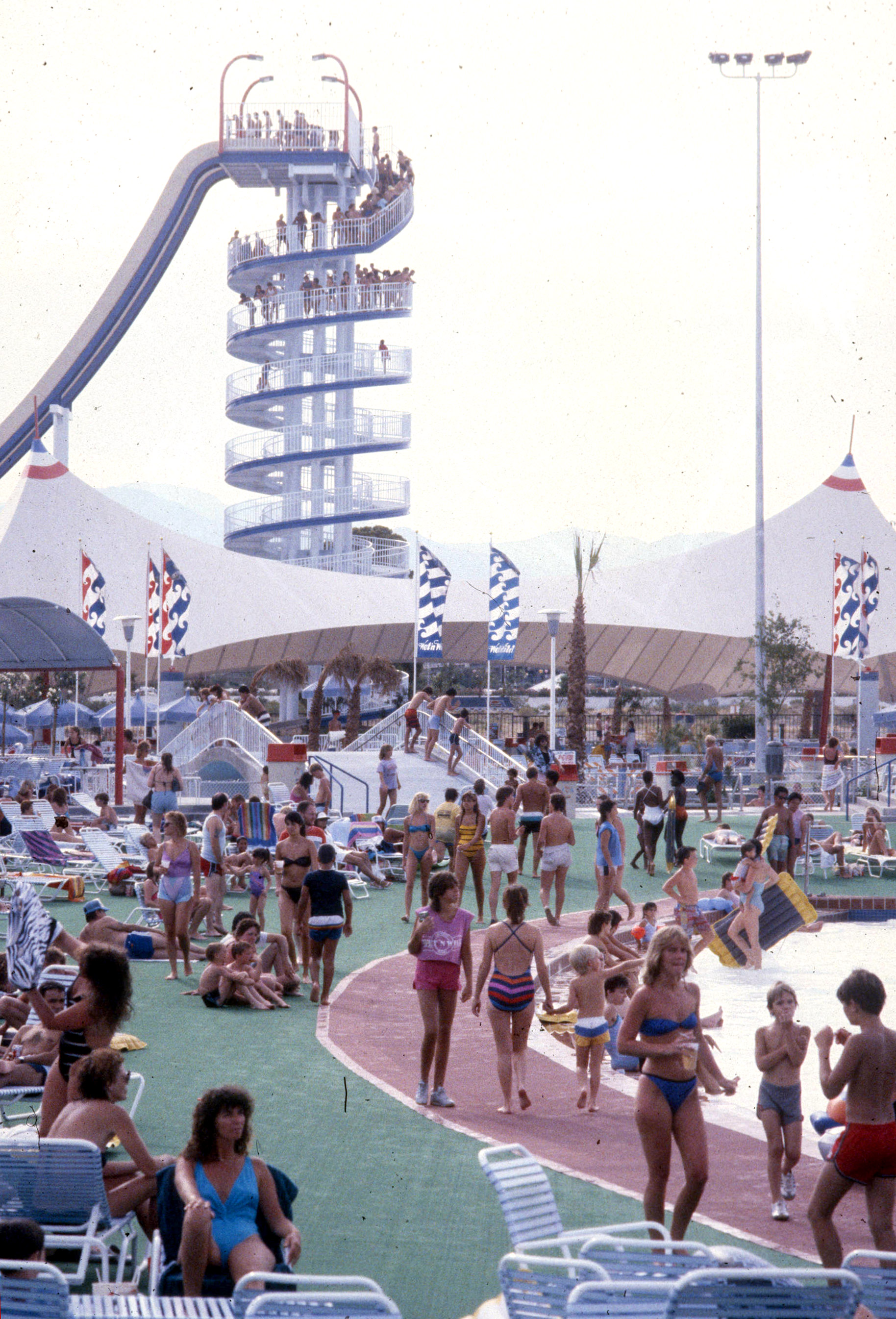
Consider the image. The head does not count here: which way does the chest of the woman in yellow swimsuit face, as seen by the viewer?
toward the camera

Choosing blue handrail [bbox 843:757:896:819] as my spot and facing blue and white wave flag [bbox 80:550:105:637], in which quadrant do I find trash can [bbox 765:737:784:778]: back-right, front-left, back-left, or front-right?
front-right

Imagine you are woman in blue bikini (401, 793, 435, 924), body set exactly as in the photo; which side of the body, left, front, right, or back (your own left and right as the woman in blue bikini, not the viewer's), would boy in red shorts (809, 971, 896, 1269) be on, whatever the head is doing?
front

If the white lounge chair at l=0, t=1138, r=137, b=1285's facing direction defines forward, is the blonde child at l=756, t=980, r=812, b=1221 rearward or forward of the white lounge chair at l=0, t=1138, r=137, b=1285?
forward

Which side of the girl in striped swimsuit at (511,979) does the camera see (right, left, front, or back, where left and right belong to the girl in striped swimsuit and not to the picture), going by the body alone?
back

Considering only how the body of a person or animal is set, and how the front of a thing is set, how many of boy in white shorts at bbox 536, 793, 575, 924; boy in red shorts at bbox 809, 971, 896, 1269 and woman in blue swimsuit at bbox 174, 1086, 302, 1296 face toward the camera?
1

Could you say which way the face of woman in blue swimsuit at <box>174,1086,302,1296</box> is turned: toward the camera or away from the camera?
toward the camera

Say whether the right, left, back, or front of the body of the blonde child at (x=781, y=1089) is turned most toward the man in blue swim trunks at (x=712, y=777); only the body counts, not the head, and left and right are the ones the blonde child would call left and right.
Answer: back

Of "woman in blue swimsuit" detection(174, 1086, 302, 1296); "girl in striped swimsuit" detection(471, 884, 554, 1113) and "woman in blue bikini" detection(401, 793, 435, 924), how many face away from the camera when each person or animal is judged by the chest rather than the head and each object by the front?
1

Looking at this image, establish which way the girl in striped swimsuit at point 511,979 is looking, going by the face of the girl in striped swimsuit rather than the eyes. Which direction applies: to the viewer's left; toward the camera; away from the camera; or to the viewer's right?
away from the camera

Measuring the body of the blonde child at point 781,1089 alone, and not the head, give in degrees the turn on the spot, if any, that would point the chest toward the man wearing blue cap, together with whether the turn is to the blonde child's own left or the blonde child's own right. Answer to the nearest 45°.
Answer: approximately 135° to the blonde child's own right

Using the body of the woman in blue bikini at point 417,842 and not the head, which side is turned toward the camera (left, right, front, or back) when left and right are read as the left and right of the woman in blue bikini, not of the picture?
front

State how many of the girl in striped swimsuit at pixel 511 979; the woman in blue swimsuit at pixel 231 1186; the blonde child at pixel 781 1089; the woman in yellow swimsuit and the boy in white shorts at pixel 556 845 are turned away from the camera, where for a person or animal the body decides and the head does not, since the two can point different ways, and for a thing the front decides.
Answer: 2

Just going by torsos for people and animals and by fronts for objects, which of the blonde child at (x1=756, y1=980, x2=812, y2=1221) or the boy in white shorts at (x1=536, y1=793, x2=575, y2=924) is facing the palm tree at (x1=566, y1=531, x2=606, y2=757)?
the boy in white shorts
